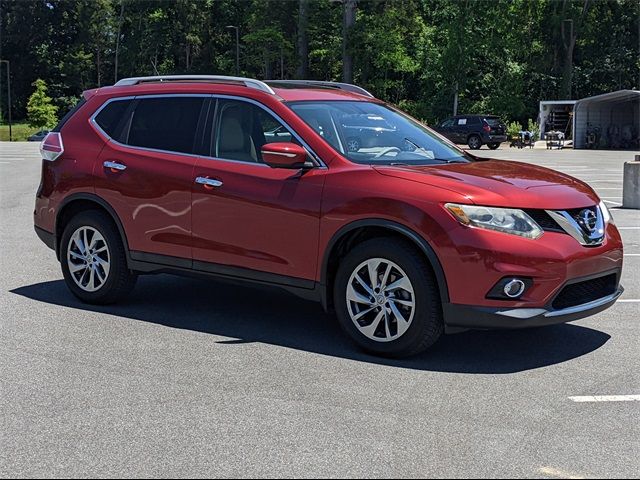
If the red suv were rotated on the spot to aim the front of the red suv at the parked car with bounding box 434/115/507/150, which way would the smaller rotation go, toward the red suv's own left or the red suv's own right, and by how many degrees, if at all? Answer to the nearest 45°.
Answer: approximately 135° to the red suv's own left

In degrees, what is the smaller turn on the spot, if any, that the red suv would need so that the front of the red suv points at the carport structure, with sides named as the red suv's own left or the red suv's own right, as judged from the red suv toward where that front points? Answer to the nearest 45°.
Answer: approximately 135° to the red suv's own left

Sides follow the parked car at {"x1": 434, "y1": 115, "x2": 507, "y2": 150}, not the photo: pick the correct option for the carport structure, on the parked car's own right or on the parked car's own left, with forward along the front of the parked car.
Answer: on the parked car's own right

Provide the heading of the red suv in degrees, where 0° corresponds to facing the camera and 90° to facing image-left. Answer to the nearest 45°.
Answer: approximately 315°

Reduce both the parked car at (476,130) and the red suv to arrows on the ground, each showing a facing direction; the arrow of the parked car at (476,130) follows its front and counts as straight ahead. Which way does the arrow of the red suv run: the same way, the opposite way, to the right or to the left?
the opposite way

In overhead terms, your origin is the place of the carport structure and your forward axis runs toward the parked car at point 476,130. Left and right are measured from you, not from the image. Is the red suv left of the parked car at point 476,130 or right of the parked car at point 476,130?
left

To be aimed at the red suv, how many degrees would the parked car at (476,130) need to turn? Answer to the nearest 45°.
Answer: approximately 135° to its left
